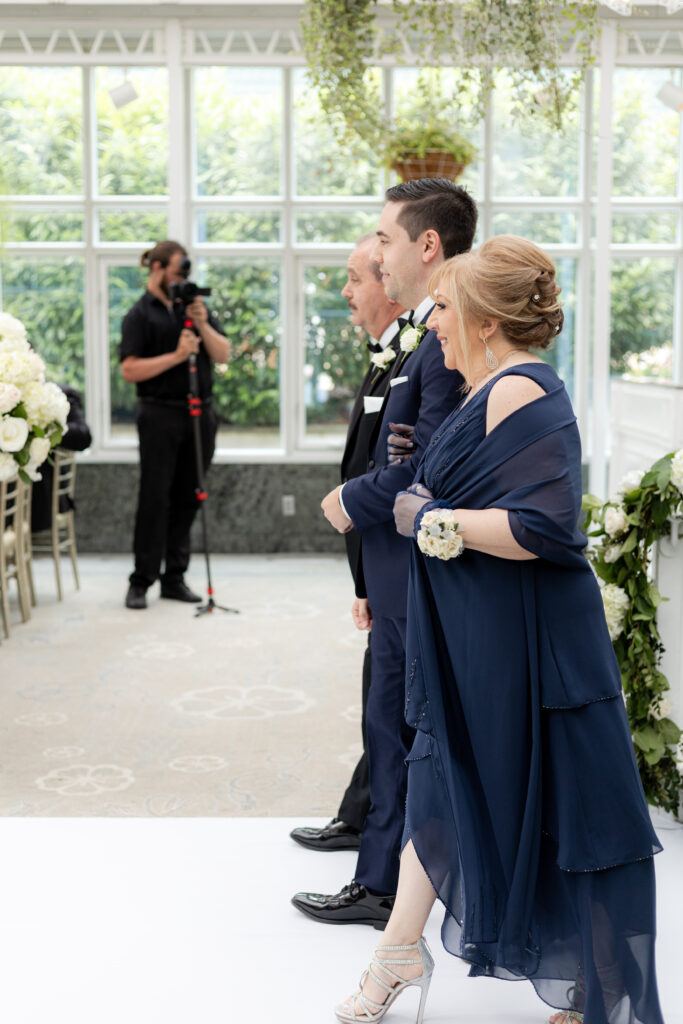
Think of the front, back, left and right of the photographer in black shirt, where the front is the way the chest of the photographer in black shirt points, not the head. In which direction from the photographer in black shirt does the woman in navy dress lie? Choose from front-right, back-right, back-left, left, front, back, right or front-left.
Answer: front-right

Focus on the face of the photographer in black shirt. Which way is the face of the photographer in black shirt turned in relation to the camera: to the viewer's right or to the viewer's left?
to the viewer's right

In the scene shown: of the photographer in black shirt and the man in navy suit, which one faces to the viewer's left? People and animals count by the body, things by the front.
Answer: the man in navy suit

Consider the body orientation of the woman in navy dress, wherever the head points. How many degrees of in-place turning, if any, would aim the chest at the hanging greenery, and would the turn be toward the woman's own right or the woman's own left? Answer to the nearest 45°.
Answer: approximately 90° to the woman's own right

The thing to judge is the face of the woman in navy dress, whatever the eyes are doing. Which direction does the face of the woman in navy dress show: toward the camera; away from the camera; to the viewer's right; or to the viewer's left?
to the viewer's left

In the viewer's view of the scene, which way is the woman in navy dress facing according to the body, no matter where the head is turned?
to the viewer's left

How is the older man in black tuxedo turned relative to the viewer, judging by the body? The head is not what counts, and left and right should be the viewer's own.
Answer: facing to the left of the viewer

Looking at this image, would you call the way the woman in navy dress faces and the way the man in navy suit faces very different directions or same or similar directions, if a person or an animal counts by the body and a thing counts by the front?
same or similar directions

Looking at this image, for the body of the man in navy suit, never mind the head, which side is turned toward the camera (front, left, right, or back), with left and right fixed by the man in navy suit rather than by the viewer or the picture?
left

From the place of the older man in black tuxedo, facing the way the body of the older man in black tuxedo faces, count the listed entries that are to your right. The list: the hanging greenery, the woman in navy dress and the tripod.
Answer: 2

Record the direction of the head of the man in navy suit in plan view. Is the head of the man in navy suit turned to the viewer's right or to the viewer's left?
to the viewer's left

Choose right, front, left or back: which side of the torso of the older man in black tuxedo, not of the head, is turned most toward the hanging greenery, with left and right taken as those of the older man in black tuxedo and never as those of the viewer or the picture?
right

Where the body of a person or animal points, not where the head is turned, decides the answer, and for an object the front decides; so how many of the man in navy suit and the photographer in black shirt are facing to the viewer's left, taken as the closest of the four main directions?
1

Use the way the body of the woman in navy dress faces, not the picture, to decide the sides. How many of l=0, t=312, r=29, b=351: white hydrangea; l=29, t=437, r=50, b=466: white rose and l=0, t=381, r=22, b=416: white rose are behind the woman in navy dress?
0

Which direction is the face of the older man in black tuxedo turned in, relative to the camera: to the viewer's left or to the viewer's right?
to the viewer's left
